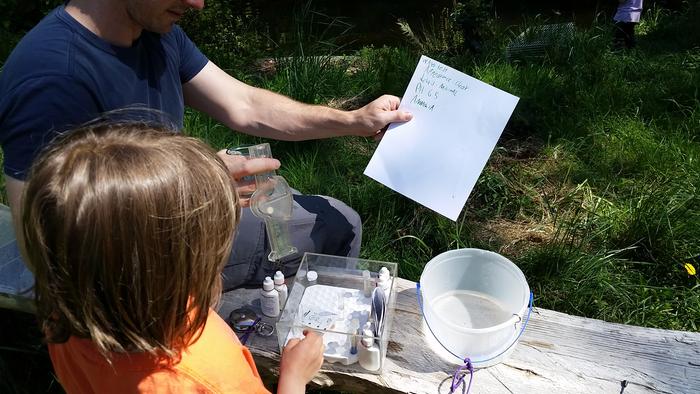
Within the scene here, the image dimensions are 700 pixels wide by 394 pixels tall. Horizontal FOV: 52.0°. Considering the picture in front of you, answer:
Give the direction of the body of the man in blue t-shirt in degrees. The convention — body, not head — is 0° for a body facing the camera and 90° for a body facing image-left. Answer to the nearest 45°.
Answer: approximately 315°

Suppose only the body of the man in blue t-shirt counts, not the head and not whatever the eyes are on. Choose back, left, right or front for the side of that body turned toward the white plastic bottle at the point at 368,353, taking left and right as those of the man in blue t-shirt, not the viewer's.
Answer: front

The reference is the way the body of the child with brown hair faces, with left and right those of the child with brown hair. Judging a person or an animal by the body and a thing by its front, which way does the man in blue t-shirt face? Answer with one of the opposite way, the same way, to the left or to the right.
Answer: to the right

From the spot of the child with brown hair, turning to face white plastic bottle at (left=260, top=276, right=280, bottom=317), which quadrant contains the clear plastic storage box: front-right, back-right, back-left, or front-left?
front-right

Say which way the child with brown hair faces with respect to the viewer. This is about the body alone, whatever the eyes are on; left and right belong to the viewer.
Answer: facing away from the viewer and to the right of the viewer

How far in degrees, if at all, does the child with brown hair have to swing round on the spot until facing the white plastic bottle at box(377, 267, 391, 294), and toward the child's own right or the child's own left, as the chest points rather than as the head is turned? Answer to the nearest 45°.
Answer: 0° — they already face it

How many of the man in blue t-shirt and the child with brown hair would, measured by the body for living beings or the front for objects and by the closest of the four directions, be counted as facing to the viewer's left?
0
